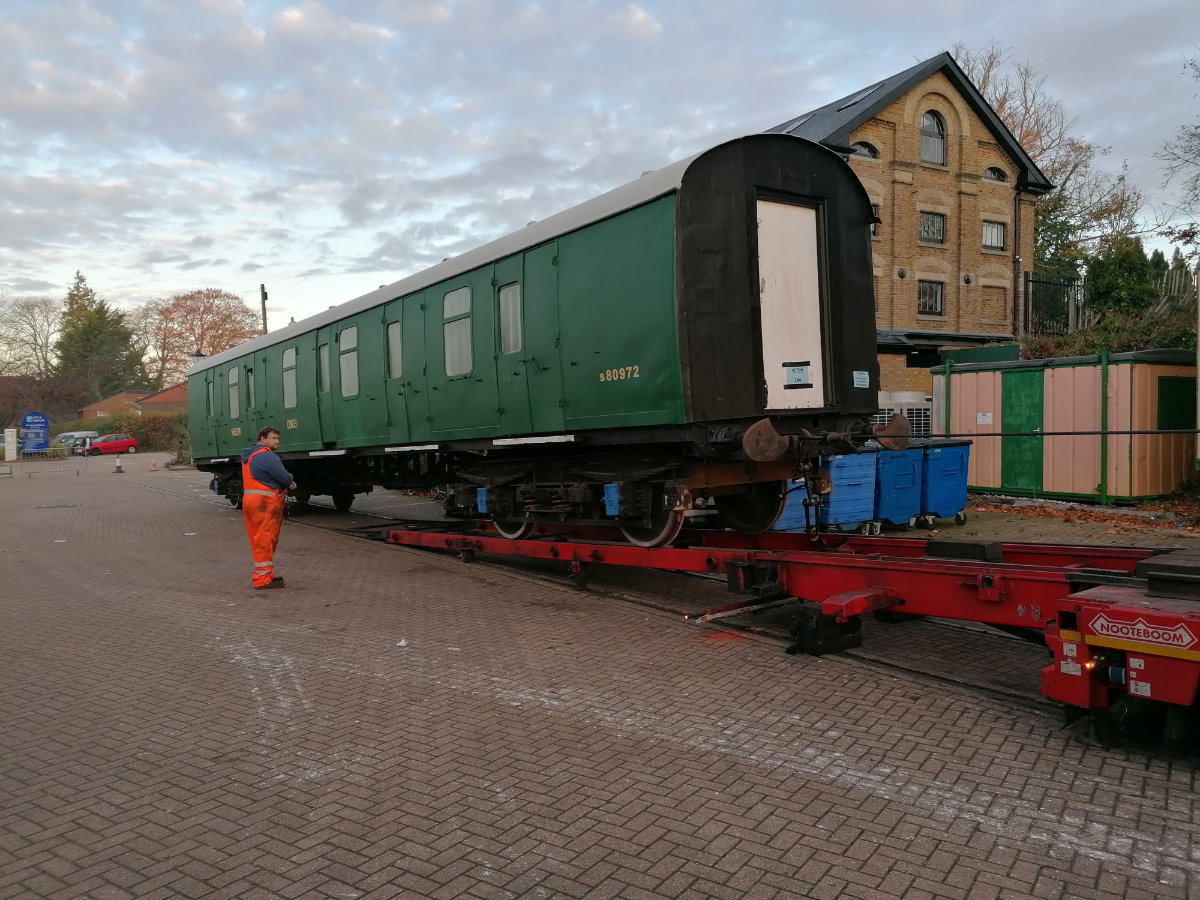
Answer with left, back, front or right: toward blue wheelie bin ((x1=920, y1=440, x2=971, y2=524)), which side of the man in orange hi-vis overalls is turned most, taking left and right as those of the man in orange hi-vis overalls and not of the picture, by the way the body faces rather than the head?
front

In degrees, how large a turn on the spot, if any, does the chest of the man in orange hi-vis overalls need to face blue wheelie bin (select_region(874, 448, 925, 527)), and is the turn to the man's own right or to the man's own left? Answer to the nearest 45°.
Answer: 0° — they already face it

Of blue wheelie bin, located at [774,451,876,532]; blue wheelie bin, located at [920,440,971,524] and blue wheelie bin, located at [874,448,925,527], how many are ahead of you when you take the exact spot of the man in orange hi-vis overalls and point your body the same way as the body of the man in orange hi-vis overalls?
3

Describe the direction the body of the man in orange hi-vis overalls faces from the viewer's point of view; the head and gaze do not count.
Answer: to the viewer's right

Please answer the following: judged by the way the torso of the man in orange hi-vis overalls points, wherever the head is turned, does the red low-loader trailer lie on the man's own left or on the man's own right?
on the man's own right

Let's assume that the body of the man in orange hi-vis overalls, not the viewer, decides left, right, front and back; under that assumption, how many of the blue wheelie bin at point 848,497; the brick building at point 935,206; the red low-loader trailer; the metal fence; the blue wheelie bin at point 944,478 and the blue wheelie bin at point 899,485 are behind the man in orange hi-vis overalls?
0

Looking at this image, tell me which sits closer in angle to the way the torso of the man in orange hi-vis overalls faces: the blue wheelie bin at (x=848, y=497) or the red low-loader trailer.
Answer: the blue wheelie bin

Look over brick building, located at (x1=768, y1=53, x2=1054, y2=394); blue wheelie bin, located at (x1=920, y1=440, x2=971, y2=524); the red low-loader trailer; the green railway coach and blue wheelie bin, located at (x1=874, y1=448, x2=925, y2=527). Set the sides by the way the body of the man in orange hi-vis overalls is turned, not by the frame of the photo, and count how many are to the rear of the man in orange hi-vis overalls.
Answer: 0

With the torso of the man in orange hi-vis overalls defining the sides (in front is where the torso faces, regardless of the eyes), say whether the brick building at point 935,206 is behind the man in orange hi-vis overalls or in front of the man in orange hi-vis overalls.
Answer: in front

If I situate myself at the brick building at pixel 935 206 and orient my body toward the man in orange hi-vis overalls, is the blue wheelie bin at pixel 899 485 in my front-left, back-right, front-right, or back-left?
front-left

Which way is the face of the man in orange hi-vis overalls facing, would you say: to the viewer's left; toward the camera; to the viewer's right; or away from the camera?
to the viewer's right

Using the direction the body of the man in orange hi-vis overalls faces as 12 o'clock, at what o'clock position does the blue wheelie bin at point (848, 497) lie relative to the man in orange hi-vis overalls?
The blue wheelie bin is roughly at 12 o'clock from the man in orange hi-vis overalls.

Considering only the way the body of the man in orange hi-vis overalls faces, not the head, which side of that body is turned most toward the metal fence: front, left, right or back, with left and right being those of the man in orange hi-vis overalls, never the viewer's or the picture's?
front
